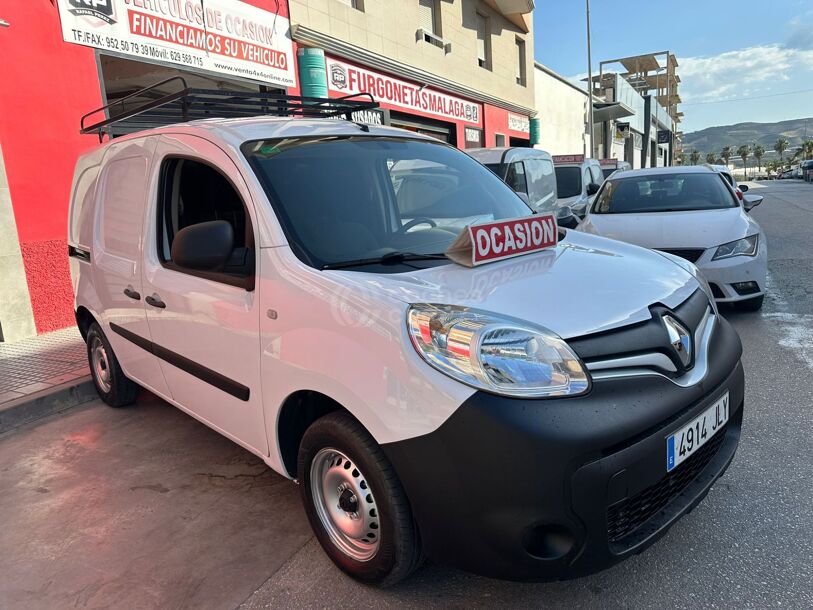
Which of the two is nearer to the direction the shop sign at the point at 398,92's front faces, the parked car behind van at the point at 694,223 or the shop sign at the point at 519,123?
the parked car behind van

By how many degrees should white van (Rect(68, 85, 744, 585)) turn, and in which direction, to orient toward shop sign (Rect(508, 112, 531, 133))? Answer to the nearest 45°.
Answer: approximately 135° to its left

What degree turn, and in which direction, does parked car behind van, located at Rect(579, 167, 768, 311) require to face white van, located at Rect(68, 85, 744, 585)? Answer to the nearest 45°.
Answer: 0° — it already faces it

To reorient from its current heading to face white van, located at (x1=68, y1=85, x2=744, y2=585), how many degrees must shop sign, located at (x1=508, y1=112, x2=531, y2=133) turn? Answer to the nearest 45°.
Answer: approximately 45° to its right

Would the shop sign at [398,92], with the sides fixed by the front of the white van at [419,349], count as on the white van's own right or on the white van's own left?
on the white van's own left

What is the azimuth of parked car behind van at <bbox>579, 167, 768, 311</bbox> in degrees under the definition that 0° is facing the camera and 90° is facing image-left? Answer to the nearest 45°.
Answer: approximately 0°

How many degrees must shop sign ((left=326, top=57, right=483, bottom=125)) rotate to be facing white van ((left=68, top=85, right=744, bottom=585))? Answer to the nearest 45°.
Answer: approximately 45° to its right

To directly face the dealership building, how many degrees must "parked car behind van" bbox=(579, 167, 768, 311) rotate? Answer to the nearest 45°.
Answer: approximately 90° to its right

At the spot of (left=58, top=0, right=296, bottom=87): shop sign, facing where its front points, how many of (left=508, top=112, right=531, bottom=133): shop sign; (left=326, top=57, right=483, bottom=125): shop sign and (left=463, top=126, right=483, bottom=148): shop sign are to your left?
3

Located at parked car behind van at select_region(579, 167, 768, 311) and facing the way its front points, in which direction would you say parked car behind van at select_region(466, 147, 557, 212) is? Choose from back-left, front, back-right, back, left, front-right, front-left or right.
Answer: back-right
